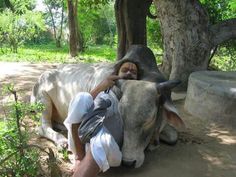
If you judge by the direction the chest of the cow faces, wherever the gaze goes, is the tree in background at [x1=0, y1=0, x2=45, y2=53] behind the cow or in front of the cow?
behind

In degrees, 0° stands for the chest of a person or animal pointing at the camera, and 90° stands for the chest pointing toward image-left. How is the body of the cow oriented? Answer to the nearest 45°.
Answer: approximately 315°

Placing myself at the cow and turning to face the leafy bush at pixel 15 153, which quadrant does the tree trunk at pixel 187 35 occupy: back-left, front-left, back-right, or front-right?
back-right

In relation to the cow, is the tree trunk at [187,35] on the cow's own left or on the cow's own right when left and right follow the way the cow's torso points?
on the cow's own left

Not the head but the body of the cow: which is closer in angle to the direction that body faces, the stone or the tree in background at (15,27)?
the stone

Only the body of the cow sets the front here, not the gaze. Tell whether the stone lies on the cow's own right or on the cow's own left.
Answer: on the cow's own left

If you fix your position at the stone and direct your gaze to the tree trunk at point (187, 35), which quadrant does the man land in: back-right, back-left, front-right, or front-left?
back-left
